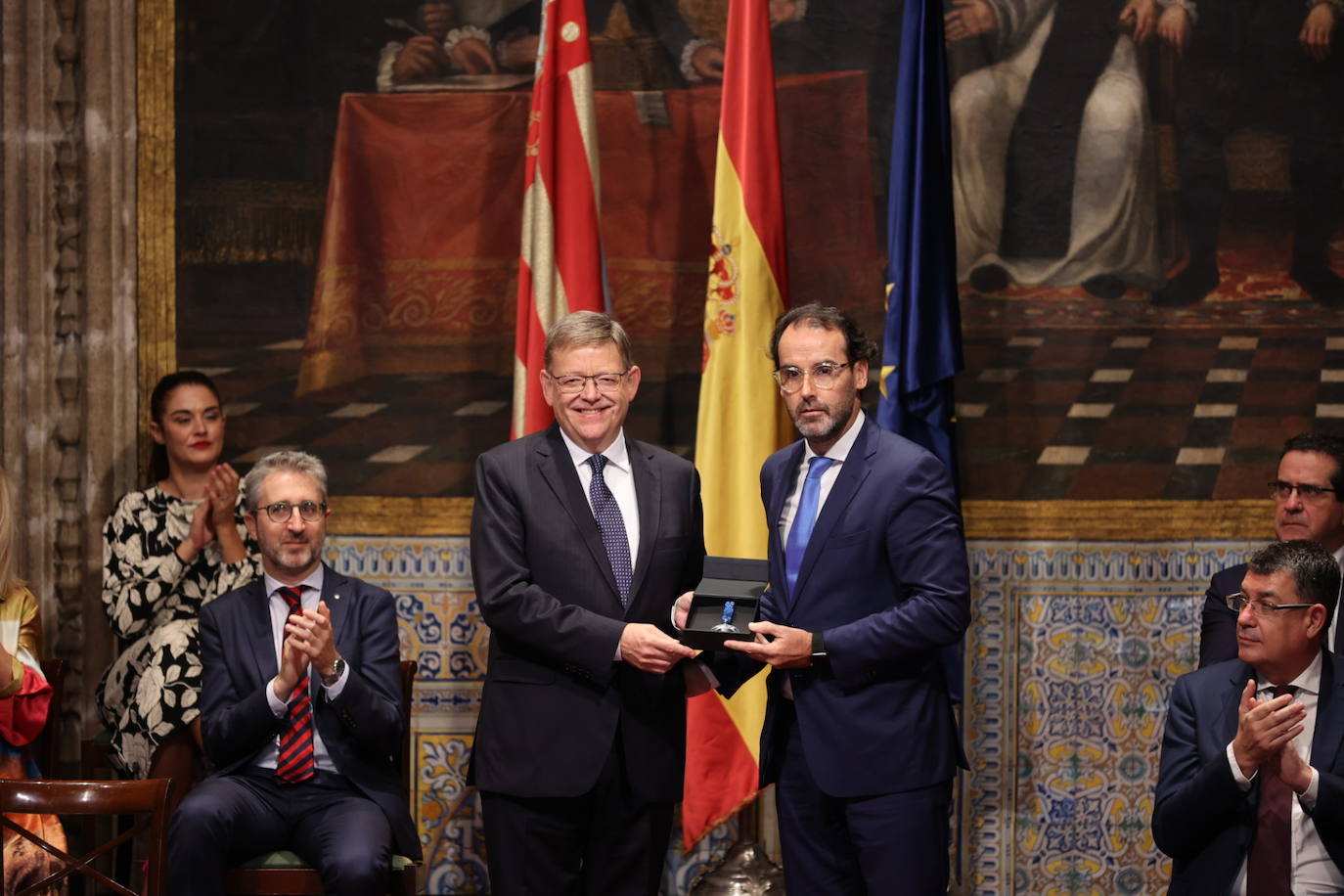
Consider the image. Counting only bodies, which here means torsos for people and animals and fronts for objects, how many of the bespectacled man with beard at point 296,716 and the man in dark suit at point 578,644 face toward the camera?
2

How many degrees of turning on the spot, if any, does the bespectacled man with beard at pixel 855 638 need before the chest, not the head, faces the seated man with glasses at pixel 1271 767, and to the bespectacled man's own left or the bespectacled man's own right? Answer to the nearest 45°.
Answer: approximately 135° to the bespectacled man's own left

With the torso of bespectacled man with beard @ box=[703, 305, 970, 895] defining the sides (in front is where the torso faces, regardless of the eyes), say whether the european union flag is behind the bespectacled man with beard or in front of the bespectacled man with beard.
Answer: behind

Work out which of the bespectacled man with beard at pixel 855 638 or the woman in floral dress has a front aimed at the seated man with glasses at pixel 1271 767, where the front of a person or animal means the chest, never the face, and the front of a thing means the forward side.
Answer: the woman in floral dress

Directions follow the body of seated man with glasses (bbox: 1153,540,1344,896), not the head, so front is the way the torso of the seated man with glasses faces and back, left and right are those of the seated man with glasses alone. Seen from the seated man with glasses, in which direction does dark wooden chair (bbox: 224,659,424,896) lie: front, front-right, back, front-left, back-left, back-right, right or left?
front-right

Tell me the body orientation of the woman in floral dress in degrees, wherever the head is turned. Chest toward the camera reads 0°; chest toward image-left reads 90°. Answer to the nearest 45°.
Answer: approximately 315°

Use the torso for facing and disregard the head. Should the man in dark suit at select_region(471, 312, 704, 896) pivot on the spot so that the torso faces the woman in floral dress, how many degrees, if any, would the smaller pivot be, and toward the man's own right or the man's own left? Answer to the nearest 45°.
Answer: approximately 135° to the man's own right
